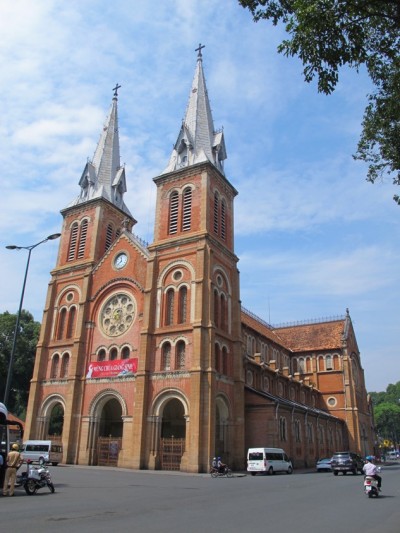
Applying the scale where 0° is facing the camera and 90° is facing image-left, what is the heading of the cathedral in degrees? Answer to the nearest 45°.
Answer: approximately 45°

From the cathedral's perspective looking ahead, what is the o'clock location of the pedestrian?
The pedestrian is roughly at 11 o'clock from the cathedral.

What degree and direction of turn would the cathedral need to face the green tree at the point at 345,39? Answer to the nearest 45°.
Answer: approximately 45° to its left

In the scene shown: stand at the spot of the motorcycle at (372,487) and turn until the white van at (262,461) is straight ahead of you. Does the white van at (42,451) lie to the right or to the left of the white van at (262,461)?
left

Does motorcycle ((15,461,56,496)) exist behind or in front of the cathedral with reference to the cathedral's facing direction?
in front

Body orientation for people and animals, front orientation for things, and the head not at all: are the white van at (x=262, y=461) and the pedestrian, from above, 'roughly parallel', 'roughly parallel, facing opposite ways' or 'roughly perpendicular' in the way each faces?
roughly perpendicular

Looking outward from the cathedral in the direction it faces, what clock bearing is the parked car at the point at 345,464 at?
The parked car is roughly at 8 o'clock from the cathedral.
